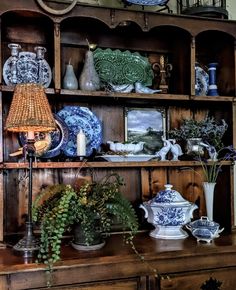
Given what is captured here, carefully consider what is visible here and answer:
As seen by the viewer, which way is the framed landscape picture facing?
toward the camera

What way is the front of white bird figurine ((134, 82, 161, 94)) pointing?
to the viewer's left

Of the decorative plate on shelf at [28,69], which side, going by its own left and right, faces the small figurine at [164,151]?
left

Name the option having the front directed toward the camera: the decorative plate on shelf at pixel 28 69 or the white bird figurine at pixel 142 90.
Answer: the decorative plate on shelf

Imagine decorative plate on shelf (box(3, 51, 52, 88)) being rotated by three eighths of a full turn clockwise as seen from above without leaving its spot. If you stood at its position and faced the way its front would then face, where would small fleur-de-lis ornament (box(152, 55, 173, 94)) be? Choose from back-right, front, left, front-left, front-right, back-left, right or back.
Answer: back-right

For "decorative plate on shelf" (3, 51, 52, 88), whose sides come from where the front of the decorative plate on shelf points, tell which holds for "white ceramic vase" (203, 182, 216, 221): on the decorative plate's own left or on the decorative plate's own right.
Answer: on the decorative plate's own left

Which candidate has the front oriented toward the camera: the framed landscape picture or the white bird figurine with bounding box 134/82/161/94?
the framed landscape picture

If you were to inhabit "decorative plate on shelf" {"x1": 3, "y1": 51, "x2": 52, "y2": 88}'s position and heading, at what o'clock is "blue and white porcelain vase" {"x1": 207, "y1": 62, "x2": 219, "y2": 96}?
The blue and white porcelain vase is roughly at 9 o'clock from the decorative plate on shelf.

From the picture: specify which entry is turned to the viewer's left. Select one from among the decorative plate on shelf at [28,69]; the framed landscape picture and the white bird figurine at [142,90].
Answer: the white bird figurine

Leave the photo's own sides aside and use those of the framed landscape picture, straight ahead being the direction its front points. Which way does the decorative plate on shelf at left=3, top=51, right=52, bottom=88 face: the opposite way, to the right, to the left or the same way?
the same way
